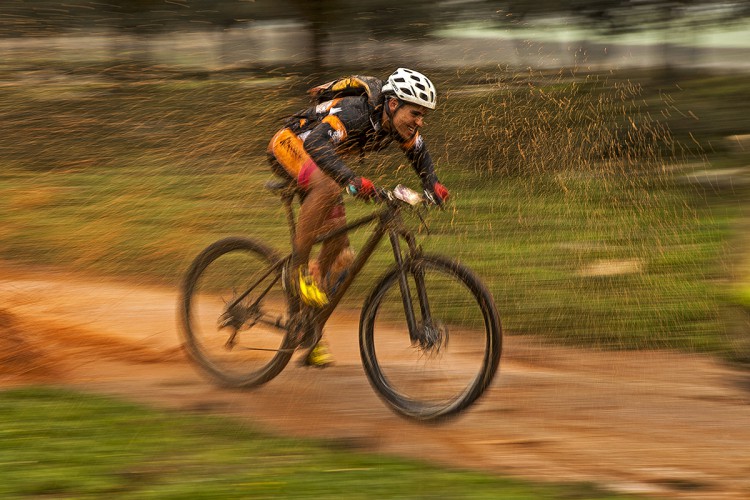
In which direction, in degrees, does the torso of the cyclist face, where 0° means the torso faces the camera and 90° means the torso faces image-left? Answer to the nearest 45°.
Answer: approximately 315°

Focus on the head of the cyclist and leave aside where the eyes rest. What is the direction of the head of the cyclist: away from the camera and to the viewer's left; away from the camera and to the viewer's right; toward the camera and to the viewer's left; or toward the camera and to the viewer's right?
toward the camera and to the viewer's right

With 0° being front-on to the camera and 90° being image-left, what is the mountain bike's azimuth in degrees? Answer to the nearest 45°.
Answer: approximately 315°
